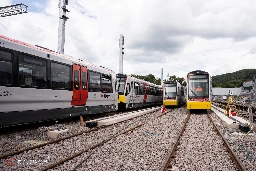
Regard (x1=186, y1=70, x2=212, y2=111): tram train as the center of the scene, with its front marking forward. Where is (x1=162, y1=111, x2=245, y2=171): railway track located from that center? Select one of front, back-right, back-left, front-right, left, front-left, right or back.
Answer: front

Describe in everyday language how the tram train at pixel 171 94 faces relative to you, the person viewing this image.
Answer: facing the viewer

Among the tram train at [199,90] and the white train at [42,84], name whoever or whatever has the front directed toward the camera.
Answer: the tram train

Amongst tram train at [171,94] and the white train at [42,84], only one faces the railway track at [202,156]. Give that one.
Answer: the tram train

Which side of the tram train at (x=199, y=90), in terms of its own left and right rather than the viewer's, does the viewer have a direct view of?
front

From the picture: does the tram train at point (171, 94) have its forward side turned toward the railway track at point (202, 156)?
yes

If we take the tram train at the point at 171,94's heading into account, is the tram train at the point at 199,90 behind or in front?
in front

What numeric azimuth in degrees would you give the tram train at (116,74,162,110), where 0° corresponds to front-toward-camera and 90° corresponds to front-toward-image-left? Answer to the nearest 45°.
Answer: approximately 45°

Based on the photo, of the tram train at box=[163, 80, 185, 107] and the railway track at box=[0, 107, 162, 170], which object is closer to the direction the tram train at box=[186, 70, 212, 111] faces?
the railway track
